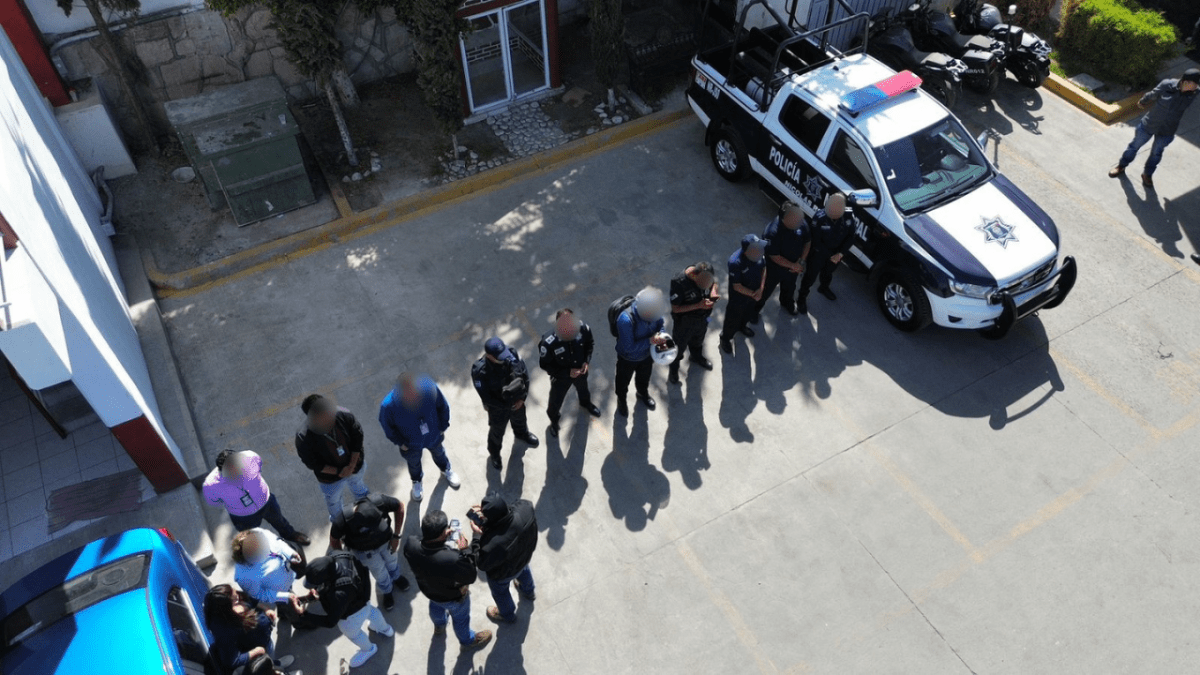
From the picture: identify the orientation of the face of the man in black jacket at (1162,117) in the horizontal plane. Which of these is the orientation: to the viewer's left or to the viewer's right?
to the viewer's left

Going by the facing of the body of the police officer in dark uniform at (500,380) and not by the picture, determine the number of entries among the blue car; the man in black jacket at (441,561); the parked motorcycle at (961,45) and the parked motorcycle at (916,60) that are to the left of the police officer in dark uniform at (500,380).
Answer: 2

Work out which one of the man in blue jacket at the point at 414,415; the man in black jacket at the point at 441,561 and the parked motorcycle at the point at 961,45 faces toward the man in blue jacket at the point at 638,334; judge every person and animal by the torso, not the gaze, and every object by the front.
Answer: the man in black jacket

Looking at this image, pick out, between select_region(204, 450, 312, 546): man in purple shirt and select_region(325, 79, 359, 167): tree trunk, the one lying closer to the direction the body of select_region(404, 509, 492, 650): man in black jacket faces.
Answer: the tree trunk
